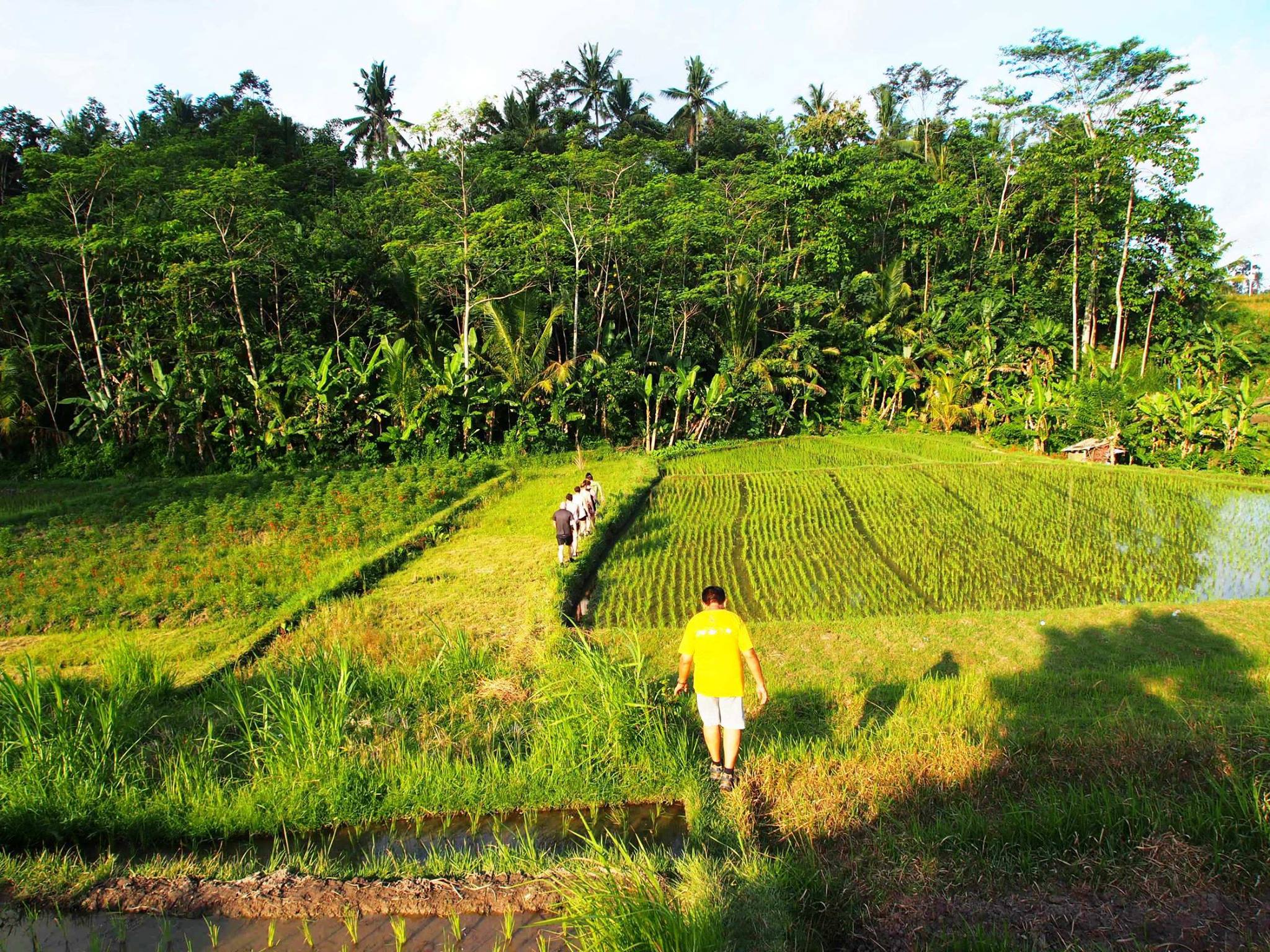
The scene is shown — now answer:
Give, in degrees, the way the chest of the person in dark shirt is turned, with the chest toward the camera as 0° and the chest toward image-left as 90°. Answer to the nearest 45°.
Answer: approximately 180°

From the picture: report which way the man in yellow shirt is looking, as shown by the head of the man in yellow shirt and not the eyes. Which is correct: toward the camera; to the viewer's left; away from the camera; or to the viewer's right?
away from the camera

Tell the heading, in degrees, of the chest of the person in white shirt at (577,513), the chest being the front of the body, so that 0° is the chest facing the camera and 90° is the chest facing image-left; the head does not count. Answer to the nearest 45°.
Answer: approximately 180°

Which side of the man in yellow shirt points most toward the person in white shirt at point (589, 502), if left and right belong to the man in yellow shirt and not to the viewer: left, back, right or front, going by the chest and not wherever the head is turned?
front

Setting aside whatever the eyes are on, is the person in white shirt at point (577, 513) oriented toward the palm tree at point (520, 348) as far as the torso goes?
yes

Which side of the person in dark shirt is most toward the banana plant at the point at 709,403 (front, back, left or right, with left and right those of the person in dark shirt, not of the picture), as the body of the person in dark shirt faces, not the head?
front

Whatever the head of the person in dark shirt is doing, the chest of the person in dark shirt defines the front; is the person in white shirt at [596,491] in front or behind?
in front

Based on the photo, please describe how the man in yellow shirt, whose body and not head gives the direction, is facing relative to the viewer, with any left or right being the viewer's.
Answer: facing away from the viewer

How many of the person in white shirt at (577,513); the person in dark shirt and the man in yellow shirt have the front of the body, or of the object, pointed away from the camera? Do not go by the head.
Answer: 3

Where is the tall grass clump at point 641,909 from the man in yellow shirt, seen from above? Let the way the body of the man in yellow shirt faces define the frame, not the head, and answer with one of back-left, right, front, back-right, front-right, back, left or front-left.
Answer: back

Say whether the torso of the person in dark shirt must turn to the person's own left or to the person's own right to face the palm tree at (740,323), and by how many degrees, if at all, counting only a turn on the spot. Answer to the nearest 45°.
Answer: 0° — they already face it
